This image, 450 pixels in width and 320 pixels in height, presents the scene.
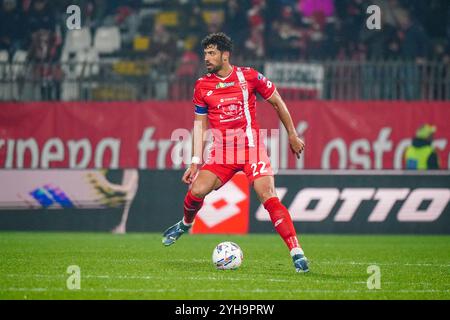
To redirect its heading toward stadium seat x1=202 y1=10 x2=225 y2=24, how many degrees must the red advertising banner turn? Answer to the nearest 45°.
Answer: approximately 180°

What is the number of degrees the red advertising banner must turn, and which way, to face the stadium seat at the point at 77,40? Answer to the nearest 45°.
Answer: approximately 135° to its right

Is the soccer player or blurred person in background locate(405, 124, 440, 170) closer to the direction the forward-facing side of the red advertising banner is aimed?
the soccer player

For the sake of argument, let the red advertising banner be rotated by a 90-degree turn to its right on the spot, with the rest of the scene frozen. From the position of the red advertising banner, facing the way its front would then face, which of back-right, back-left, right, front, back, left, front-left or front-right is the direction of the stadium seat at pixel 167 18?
right

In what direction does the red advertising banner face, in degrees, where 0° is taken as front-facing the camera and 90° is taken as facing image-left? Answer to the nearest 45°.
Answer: approximately 0°

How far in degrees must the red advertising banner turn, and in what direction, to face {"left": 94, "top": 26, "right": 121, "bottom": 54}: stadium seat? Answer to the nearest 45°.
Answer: approximately 135° to its right

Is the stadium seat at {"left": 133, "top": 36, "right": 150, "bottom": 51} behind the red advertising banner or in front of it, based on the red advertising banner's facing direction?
behind

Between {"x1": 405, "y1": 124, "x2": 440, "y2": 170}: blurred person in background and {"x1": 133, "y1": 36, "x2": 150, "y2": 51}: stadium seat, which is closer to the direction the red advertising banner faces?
the blurred person in background

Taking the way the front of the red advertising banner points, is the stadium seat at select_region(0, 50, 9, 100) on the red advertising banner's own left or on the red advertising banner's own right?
on the red advertising banner's own right
